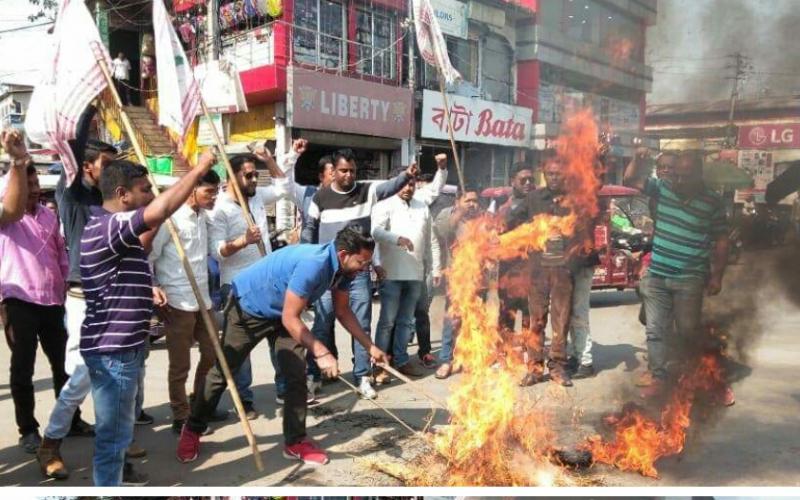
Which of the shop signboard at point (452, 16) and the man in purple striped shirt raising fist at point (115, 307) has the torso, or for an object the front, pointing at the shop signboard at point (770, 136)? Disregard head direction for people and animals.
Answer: the man in purple striped shirt raising fist

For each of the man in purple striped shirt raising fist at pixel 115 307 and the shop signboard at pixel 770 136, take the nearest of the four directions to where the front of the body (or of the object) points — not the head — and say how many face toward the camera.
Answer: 1

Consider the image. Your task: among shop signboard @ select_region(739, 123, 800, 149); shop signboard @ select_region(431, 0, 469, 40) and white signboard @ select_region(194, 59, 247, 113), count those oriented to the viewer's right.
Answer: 0

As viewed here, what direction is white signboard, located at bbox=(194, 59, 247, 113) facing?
toward the camera

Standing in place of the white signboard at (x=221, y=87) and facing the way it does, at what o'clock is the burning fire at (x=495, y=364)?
The burning fire is roughly at 10 o'clock from the white signboard.

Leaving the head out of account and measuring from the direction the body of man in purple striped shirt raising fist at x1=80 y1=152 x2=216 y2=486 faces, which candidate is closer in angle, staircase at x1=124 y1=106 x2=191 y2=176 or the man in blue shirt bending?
the man in blue shirt bending

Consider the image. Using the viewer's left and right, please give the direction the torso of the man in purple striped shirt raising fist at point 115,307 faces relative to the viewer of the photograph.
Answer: facing to the right of the viewer
